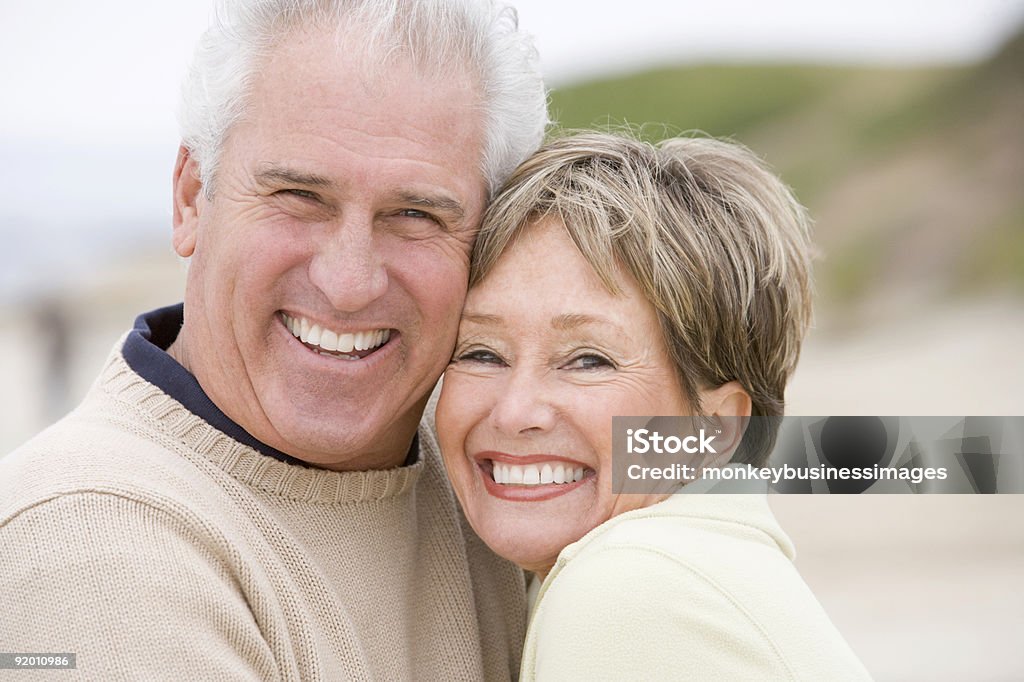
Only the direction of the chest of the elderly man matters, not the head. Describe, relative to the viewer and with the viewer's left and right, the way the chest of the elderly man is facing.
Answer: facing the viewer and to the right of the viewer

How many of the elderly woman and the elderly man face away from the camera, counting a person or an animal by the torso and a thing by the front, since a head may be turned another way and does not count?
0

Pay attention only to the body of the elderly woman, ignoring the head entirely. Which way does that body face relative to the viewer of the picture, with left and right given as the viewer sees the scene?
facing the viewer and to the left of the viewer

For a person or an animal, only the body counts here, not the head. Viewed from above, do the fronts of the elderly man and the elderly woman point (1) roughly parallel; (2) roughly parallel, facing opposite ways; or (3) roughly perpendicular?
roughly perpendicular
